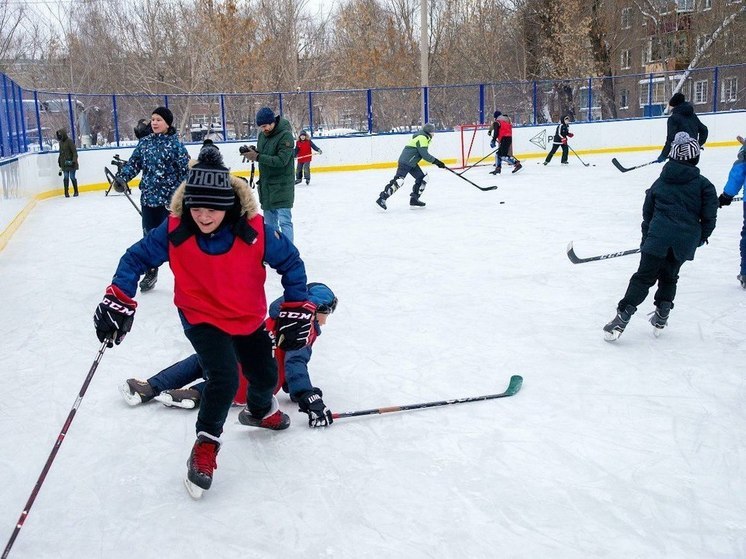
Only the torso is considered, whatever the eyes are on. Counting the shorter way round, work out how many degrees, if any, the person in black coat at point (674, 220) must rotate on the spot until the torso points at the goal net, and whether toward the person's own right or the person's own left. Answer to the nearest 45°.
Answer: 0° — they already face it

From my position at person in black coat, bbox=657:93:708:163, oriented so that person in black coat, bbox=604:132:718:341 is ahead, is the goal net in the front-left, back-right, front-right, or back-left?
back-right

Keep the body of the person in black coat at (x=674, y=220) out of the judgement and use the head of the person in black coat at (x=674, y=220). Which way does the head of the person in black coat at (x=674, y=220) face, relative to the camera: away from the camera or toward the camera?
away from the camera

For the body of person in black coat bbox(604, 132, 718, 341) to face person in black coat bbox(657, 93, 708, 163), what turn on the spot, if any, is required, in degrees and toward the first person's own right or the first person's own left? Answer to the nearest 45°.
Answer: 0° — they already face them

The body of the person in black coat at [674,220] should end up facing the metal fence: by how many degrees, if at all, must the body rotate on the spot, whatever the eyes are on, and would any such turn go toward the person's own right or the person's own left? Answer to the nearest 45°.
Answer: approximately 45° to the person's own left

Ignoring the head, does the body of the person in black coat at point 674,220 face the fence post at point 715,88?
yes

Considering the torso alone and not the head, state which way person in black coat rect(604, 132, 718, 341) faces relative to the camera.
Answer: away from the camera
